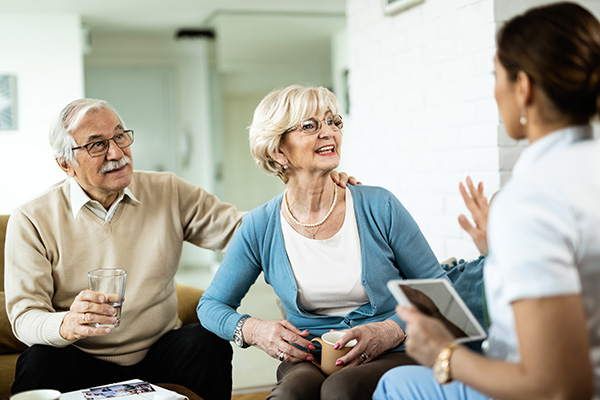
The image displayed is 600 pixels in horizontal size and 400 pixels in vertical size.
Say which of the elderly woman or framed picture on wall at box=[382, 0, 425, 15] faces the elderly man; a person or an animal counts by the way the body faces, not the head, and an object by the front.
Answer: the framed picture on wall

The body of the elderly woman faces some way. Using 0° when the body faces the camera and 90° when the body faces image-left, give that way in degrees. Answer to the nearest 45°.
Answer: approximately 0°

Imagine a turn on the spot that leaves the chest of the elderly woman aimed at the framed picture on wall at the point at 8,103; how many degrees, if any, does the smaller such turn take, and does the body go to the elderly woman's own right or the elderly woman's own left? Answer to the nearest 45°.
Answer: approximately 135° to the elderly woman's own right

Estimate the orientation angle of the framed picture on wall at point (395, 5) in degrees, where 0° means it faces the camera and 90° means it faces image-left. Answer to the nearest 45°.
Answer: approximately 45°

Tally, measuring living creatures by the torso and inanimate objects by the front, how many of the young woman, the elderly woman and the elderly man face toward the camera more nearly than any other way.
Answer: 2

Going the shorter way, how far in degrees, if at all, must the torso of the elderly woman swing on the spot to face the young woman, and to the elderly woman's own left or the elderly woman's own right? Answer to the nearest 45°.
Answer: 0° — they already face them

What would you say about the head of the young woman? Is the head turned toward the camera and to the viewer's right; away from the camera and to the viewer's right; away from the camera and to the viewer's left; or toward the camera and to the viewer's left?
away from the camera and to the viewer's left
